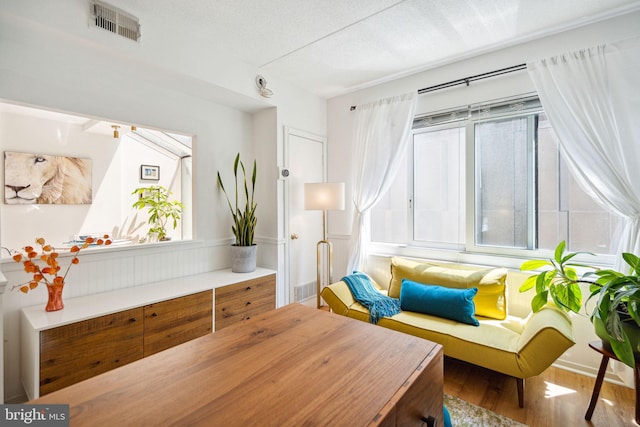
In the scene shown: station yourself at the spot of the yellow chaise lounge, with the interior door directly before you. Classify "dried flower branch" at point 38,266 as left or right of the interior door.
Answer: left

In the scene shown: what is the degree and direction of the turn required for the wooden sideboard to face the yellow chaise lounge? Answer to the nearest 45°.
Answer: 0° — it already faces it

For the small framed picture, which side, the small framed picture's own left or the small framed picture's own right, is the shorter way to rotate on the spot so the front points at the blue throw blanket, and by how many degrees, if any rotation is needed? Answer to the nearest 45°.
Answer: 0° — it already faces it

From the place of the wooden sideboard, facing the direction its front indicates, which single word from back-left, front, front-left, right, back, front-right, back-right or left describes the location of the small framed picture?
back-left

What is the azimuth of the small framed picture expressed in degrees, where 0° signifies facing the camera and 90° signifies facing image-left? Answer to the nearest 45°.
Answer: approximately 315°

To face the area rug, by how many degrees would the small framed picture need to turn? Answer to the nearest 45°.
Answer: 0° — it already faces it

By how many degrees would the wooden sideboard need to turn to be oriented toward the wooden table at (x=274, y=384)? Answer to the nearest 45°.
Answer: approximately 45° to its right

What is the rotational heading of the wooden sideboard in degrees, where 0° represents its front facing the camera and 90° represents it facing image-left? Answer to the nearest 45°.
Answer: approximately 315°
